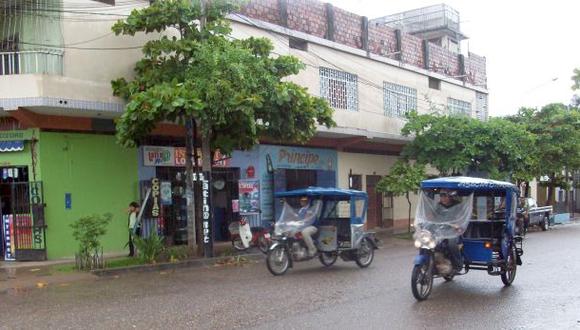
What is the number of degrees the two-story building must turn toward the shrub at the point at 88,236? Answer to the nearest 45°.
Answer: approximately 45° to its right

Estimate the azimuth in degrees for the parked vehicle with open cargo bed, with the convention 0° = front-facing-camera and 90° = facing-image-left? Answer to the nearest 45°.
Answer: approximately 45°

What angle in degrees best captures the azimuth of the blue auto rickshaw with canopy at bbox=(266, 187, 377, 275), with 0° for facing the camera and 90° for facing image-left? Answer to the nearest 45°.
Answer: approximately 45°

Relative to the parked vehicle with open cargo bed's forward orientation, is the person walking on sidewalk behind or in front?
in front

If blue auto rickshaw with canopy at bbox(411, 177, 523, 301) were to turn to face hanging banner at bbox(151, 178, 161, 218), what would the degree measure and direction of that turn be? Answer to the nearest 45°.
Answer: approximately 90° to its right

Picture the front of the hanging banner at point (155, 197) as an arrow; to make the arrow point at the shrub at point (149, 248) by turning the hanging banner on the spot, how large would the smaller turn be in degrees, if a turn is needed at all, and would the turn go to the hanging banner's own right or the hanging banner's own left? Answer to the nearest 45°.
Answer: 0° — it already faces it

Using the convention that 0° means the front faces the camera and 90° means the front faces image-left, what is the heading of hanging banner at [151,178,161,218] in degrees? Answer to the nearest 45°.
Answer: approximately 0°

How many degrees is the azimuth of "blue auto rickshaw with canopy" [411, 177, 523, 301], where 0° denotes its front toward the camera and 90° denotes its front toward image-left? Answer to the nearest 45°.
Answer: approximately 45°

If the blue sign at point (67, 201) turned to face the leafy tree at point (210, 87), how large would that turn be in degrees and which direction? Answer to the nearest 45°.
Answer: approximately 45° to its left
